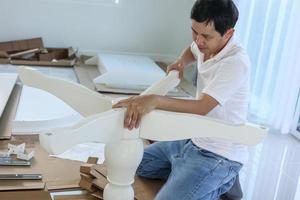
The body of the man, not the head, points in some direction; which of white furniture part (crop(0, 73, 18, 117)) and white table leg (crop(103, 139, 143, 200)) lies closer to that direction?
the white table leg

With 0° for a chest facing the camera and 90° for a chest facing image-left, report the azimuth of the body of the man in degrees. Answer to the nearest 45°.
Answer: approximately 45°

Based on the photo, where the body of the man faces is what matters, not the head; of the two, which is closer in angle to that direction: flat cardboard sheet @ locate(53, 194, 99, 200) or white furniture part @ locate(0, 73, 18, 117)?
the flat cardboard sheet

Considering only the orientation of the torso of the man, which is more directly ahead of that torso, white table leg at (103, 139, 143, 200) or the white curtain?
the white table leg

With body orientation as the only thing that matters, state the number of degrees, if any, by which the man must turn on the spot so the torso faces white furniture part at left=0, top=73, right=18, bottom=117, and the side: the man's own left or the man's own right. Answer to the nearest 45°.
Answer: approximately 90° to the man's own right

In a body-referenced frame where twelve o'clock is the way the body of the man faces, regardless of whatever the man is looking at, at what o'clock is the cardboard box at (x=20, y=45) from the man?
The cardboard box is roughly at 3 o'clock from the man.

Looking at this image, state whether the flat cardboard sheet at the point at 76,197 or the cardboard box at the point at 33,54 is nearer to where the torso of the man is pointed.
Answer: the flat cardboard sheet
